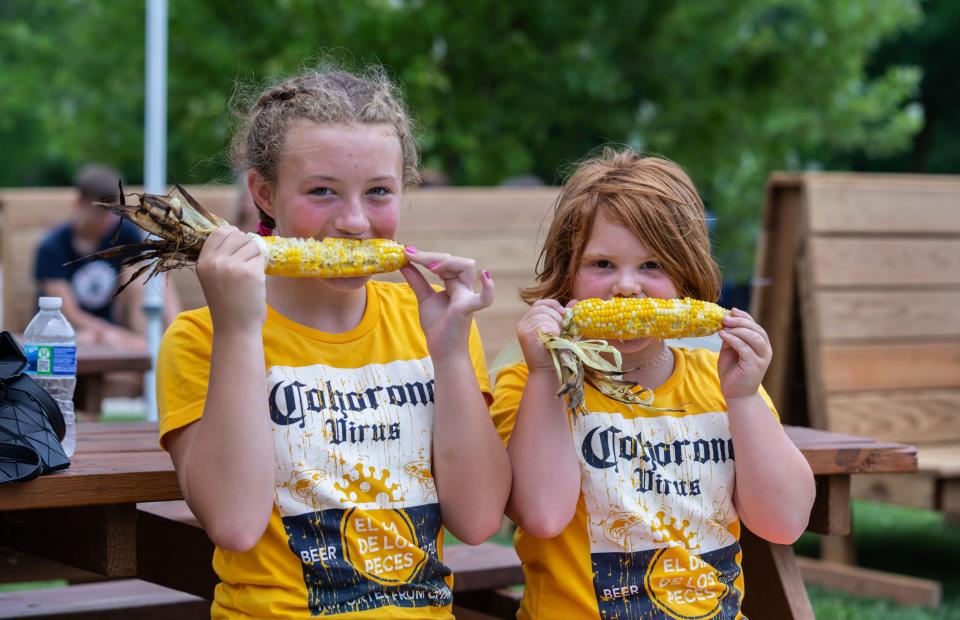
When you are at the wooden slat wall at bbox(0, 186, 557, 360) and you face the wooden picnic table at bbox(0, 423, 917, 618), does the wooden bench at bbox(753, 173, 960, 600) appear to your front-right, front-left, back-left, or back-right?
front-left

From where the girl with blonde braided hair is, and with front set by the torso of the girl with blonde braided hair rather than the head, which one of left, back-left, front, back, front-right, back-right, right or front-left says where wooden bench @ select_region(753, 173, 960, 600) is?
back-left

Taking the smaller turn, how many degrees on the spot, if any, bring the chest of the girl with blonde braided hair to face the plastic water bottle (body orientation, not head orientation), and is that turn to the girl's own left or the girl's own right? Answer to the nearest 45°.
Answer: approximately 135° to the girl's own right

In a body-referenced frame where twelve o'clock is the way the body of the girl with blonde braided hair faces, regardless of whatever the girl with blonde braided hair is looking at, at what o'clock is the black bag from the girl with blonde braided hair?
The black bag is roughly at 3 o'clock from the girl with blonde braided hair.

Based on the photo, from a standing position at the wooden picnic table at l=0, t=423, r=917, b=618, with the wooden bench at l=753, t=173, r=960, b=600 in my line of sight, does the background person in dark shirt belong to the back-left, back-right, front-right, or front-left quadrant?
front-left

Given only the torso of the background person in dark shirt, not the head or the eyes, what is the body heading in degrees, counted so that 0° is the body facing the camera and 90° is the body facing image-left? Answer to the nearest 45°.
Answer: approximately 315°

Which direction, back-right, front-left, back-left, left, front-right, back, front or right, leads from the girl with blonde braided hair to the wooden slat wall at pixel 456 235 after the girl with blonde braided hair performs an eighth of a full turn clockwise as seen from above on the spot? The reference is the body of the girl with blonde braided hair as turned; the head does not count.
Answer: back-right

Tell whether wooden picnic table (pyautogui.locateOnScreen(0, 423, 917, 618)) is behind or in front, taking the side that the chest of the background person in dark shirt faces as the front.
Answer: in front

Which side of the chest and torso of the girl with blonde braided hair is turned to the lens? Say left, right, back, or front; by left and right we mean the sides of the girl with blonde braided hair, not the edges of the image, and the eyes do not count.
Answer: front
